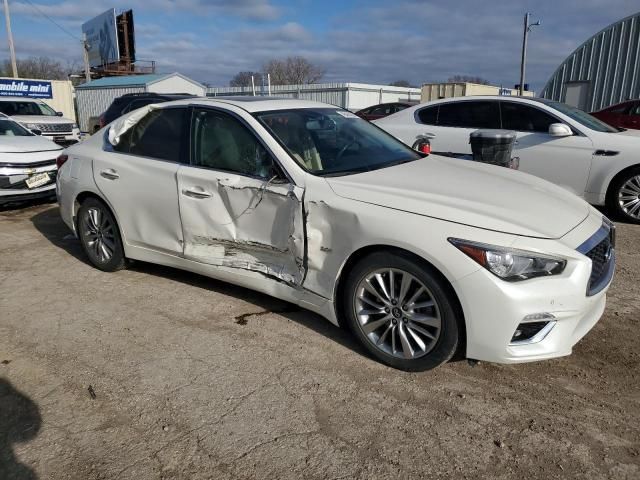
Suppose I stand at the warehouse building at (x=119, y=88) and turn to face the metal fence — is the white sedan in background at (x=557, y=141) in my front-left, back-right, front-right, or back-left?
front-right

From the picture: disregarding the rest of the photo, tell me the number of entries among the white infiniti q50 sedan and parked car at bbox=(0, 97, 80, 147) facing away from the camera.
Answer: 0

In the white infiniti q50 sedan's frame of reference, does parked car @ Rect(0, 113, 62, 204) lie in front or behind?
behind

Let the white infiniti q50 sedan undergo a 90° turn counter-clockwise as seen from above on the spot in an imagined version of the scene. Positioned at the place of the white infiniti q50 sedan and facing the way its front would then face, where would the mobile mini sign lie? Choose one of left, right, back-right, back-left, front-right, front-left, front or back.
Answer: left

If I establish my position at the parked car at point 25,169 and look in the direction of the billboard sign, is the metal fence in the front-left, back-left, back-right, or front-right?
front-right

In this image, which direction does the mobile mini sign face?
toward the camera

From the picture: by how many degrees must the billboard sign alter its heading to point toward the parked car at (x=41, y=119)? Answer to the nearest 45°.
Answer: approximately 45° to its left

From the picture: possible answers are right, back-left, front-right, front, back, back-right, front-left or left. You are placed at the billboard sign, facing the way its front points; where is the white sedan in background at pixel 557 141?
front-left

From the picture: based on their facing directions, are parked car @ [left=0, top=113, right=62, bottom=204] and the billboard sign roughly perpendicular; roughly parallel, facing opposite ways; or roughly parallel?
roughly perpendicular

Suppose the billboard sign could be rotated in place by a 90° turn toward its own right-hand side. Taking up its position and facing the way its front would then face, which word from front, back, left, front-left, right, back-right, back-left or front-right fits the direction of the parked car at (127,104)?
back-left

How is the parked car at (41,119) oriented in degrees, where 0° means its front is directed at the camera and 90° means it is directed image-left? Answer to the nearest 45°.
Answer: approximately 315°

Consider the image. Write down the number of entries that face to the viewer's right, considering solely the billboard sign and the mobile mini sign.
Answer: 0

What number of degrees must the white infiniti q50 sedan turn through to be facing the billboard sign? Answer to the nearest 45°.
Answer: approximately 180°

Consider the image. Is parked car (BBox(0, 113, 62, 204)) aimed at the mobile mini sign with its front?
no

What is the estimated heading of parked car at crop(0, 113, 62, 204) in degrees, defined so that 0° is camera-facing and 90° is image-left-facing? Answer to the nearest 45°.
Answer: approximately 315°

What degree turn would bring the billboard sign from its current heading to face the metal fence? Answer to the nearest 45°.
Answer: approximately 90° to its left
